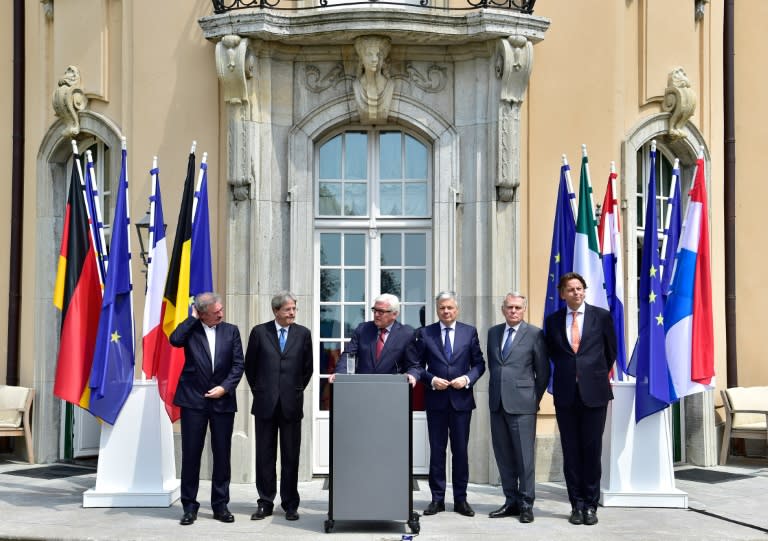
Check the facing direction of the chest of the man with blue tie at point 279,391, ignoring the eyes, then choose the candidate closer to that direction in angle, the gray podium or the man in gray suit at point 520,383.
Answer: the gray podium

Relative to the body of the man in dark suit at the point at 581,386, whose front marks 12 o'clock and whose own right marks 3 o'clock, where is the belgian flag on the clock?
The belgian flag is roughly at 3 o'clock from the man in dark suit.

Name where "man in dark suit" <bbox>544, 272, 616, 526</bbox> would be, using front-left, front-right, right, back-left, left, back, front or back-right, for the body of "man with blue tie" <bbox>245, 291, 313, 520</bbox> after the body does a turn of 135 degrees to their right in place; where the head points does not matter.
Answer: back-right

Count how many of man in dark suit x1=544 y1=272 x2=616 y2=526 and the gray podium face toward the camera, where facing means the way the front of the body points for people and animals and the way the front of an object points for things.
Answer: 2

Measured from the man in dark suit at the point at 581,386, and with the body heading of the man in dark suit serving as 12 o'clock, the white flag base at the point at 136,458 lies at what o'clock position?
The white flag base is roughly at 3 o'clock from the man in dark suit.
